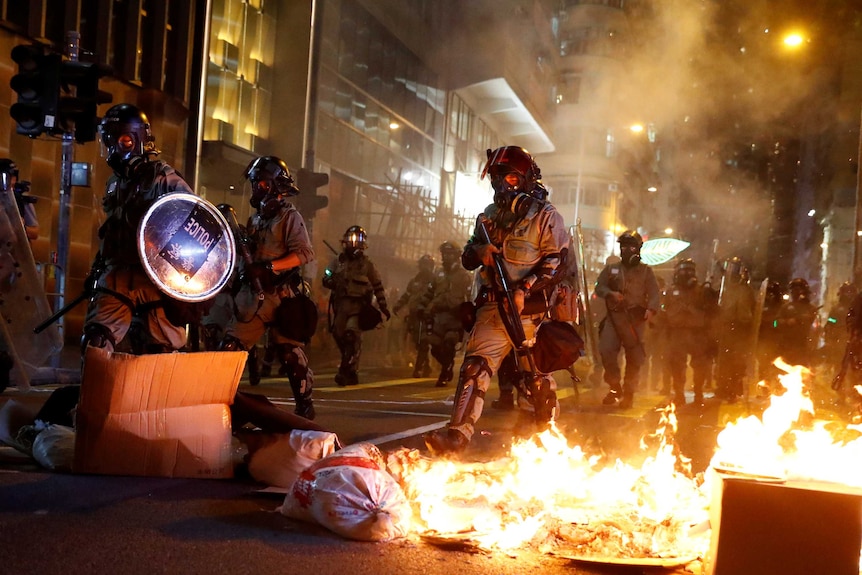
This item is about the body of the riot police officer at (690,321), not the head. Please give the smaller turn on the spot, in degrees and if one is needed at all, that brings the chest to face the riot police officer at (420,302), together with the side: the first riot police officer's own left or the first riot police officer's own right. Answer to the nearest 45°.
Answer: approximately 90° to the first riot police officer's own right

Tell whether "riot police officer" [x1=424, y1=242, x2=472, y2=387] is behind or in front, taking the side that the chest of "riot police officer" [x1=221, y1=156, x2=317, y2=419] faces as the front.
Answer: behind

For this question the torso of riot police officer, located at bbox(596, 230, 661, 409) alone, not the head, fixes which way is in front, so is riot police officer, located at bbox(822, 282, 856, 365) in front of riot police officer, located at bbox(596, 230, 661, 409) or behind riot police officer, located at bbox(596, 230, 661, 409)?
behind

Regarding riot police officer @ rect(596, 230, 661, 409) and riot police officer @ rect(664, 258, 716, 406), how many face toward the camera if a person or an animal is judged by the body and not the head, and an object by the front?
2

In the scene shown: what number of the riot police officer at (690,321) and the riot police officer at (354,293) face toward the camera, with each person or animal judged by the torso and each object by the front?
2

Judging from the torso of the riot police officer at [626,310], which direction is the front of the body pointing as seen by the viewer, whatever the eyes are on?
toward the camera

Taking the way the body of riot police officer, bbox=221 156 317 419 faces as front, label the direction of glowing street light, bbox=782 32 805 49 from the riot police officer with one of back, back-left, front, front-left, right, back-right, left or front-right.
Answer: back

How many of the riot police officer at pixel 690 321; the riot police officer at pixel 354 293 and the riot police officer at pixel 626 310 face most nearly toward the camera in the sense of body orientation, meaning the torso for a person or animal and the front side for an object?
3

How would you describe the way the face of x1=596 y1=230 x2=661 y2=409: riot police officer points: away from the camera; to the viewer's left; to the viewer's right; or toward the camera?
toward the camera

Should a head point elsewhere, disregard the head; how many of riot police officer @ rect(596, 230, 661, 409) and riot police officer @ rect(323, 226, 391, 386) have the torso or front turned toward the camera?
2

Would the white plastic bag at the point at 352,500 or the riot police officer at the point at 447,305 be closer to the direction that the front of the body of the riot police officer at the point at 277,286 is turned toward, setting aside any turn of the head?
the white plastic bag

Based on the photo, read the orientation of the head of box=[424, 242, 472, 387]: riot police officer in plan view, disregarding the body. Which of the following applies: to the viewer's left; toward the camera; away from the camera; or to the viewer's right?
toward the camera

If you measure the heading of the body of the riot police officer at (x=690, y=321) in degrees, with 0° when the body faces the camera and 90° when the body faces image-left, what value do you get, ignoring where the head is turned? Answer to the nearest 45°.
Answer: approximately 0°

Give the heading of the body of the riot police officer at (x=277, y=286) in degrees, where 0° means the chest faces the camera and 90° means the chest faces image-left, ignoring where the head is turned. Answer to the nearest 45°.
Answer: approximately 45°

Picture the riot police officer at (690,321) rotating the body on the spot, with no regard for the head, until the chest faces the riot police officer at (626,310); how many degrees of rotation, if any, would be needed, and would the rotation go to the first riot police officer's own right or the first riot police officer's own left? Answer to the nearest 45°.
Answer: approximately 45° to the first riot police officer's own right

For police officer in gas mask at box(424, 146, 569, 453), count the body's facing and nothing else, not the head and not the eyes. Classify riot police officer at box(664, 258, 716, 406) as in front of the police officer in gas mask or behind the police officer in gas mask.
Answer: behind

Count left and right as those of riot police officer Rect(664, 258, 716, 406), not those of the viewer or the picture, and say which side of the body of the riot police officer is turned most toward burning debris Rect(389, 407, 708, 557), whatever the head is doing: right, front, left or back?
front

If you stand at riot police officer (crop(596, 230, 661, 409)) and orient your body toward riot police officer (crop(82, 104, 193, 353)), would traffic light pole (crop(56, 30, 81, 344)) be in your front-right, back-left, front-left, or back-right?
front-right

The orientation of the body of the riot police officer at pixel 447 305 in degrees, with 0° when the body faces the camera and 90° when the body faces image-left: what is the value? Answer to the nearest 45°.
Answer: approximately 45°

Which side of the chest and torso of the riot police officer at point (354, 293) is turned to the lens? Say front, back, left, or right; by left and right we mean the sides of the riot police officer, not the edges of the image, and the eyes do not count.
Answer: front

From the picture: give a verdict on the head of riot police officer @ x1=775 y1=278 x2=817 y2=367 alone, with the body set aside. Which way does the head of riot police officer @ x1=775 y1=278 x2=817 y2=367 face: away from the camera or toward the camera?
toward the camera
